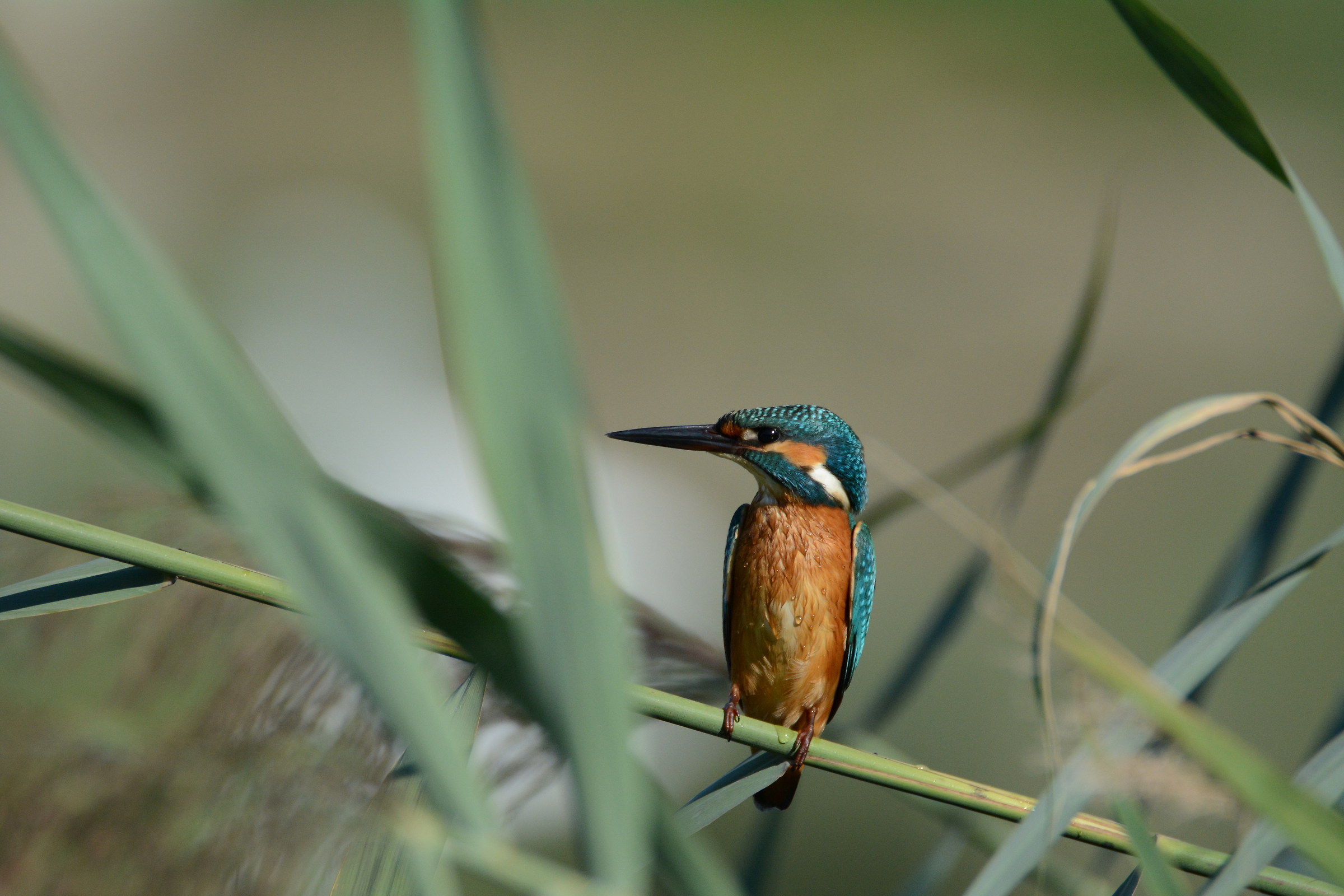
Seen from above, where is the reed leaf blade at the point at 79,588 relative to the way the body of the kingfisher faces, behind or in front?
in front

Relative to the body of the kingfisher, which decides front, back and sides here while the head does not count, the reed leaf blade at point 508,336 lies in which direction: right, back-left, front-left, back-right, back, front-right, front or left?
front

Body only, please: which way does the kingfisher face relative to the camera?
toward the camera
